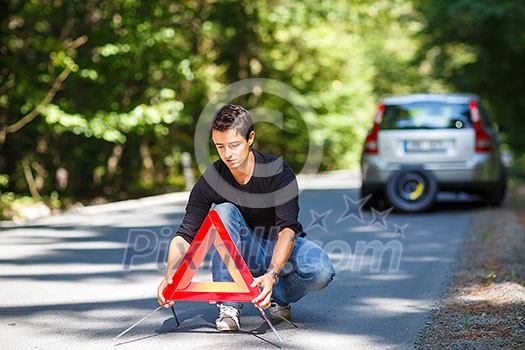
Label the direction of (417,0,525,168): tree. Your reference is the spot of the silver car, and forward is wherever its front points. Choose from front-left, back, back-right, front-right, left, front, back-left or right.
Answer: front

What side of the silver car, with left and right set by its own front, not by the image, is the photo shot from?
back
